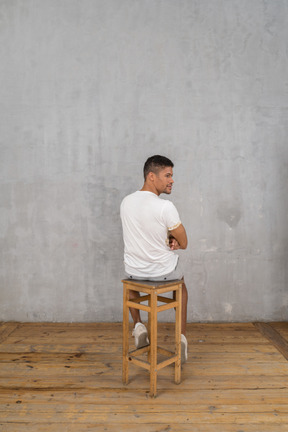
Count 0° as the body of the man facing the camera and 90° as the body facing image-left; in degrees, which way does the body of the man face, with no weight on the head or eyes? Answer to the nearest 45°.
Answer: approximately 225°

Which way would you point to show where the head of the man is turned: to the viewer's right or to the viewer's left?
to the viewer's right
